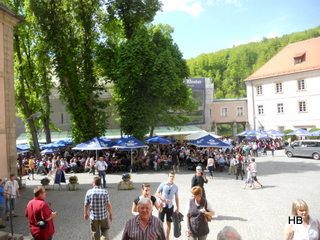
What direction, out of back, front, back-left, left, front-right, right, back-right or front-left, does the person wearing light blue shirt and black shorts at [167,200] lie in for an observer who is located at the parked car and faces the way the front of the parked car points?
left

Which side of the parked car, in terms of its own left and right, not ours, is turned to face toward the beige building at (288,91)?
right

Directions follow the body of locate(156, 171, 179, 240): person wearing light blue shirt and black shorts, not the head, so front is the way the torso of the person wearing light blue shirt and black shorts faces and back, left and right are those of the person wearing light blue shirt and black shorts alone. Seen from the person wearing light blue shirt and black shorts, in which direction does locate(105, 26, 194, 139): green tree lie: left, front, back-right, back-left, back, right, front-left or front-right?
back

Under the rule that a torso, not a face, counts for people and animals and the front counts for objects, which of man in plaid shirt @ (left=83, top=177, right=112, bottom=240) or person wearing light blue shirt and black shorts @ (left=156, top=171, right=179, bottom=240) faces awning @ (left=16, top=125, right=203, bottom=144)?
the man in plaid shirt

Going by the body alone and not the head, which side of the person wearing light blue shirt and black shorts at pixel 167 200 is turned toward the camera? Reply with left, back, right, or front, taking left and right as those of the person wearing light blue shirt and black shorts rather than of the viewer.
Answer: front

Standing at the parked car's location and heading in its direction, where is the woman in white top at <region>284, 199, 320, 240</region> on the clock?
The woman in white top is roughly at 9 o'clock from the parked car.

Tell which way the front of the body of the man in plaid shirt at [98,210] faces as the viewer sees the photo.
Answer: away from the camera

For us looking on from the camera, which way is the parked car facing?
facing to the left of the viewer

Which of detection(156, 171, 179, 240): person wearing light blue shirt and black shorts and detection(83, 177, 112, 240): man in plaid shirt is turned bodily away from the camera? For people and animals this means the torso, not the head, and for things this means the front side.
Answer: the man in plaid shirt

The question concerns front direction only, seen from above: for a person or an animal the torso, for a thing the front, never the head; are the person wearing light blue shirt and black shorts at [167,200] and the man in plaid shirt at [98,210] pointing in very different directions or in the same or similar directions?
very different directions

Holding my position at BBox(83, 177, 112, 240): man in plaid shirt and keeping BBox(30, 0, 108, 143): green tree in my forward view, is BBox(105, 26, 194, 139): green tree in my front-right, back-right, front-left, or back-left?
front-right

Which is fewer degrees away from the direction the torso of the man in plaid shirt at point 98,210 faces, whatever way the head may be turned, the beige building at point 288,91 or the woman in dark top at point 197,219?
the beige building

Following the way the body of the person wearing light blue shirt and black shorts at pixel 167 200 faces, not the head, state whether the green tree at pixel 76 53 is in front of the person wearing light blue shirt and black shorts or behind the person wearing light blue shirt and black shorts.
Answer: behind
